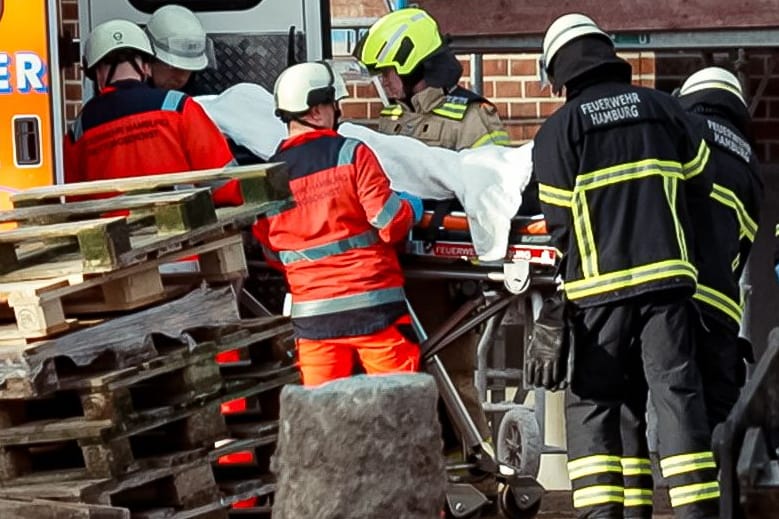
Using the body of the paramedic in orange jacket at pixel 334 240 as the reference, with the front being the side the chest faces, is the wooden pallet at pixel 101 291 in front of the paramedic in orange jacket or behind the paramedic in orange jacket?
behind

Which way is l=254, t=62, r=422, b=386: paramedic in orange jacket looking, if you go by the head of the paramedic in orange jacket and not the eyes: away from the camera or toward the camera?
away from the camera

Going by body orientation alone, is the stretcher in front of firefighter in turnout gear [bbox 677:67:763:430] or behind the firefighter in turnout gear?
in front

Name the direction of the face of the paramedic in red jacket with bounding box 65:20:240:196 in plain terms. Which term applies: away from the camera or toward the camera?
away from the camera

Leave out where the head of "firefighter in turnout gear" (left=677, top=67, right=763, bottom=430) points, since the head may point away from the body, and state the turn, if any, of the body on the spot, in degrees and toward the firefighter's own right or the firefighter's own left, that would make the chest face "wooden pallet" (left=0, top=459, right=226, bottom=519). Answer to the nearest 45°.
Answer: approximately 90° to the firefighter's own left

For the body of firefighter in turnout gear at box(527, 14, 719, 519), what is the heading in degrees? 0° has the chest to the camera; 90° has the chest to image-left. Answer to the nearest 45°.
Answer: approximately 180°

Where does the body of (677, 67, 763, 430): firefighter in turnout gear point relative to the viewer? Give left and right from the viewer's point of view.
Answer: facing away from the viewer and to the left of the viewer

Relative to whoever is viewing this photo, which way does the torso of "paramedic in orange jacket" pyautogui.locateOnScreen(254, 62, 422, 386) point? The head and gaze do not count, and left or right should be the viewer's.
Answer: facing away from the viewer and to the right of the viewer
